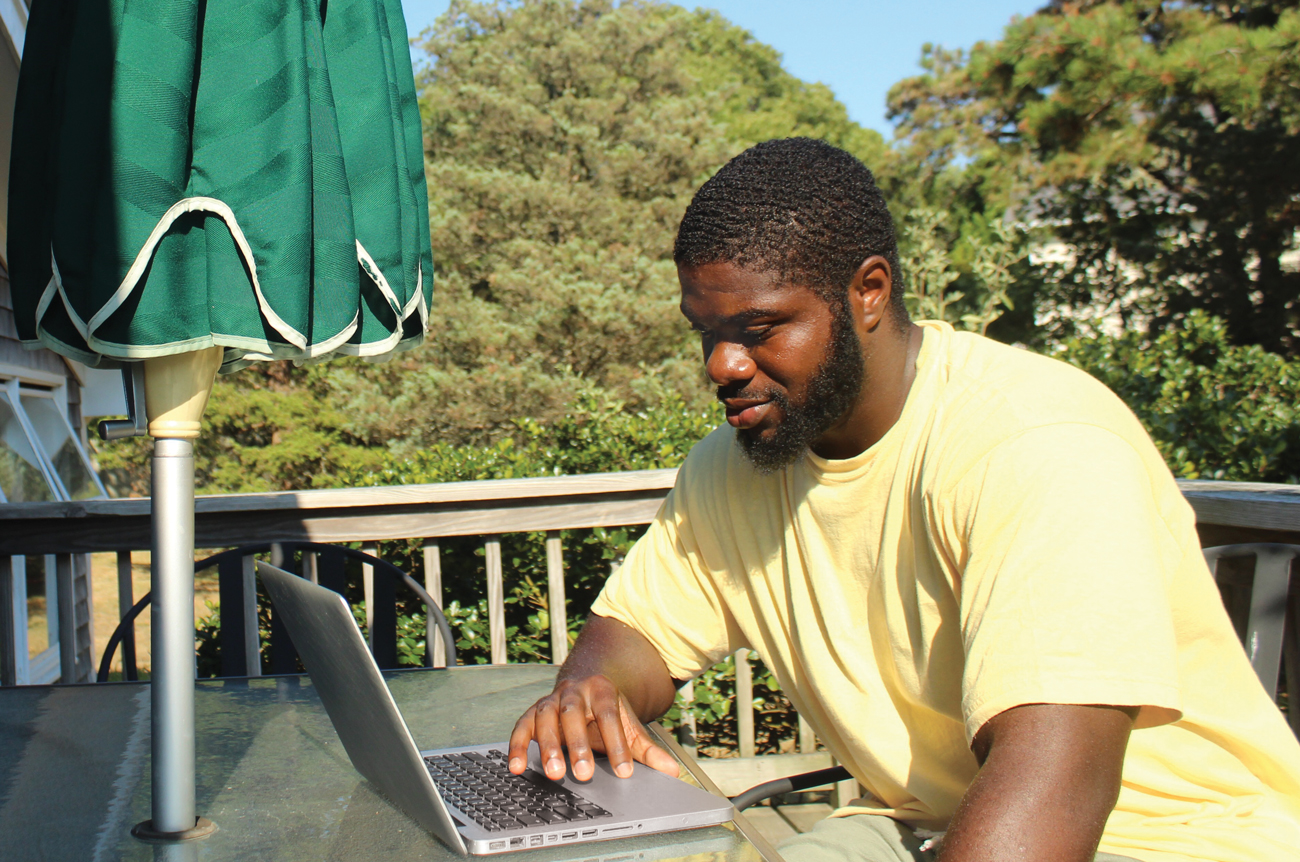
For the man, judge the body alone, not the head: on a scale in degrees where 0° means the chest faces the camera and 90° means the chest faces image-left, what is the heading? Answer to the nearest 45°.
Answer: approximately 45°

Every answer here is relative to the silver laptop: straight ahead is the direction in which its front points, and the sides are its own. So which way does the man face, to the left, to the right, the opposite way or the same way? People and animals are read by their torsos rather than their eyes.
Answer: the opposite way

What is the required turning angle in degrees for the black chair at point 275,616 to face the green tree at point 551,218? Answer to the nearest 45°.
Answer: approximately 180°

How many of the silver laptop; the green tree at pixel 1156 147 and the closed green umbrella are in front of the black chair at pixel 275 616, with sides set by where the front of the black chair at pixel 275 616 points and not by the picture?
2

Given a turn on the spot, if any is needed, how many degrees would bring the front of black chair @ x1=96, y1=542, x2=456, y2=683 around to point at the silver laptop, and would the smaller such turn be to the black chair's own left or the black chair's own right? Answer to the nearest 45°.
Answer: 0° — it already faces it

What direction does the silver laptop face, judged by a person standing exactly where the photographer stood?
facing away from the viewer and to the right of the viewer

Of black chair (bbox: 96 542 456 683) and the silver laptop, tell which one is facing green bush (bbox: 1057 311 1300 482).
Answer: the silver laptop

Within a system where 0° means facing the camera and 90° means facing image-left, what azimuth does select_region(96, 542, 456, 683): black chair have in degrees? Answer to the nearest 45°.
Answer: approximately 0°

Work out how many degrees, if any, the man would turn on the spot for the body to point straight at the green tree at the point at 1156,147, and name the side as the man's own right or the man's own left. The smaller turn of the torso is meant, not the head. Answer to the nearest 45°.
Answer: approximately 135° to the man's own right

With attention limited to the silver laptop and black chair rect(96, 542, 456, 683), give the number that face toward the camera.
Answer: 1
